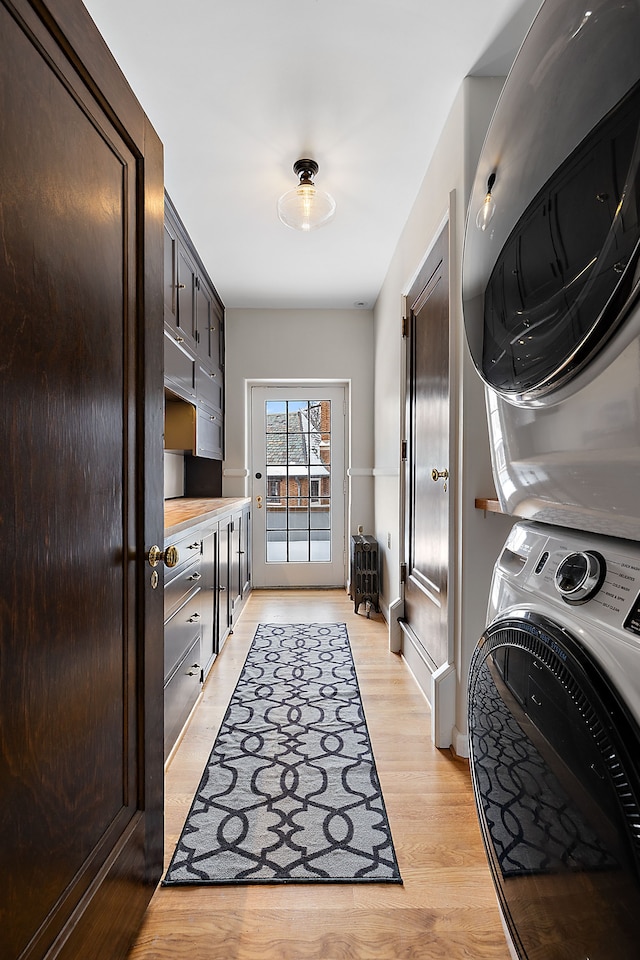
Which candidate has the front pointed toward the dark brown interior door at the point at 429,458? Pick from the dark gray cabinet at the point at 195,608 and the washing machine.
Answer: the dark gray cabinet

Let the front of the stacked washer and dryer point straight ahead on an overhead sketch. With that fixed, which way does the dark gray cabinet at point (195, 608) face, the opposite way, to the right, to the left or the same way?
the opposite way

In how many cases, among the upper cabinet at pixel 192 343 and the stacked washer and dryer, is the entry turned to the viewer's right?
1

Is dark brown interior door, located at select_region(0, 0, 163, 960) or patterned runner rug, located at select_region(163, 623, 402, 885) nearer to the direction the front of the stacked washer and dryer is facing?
the dark brown interior door

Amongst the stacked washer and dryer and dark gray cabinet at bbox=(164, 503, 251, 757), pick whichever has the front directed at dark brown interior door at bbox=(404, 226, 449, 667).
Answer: the dark gray cabinet

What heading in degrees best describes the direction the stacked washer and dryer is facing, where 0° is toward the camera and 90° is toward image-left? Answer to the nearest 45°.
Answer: approximately 45°

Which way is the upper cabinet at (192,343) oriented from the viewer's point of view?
to the viewer's right

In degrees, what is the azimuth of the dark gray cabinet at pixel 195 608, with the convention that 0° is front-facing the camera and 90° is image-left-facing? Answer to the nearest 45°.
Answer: approximately 270°
